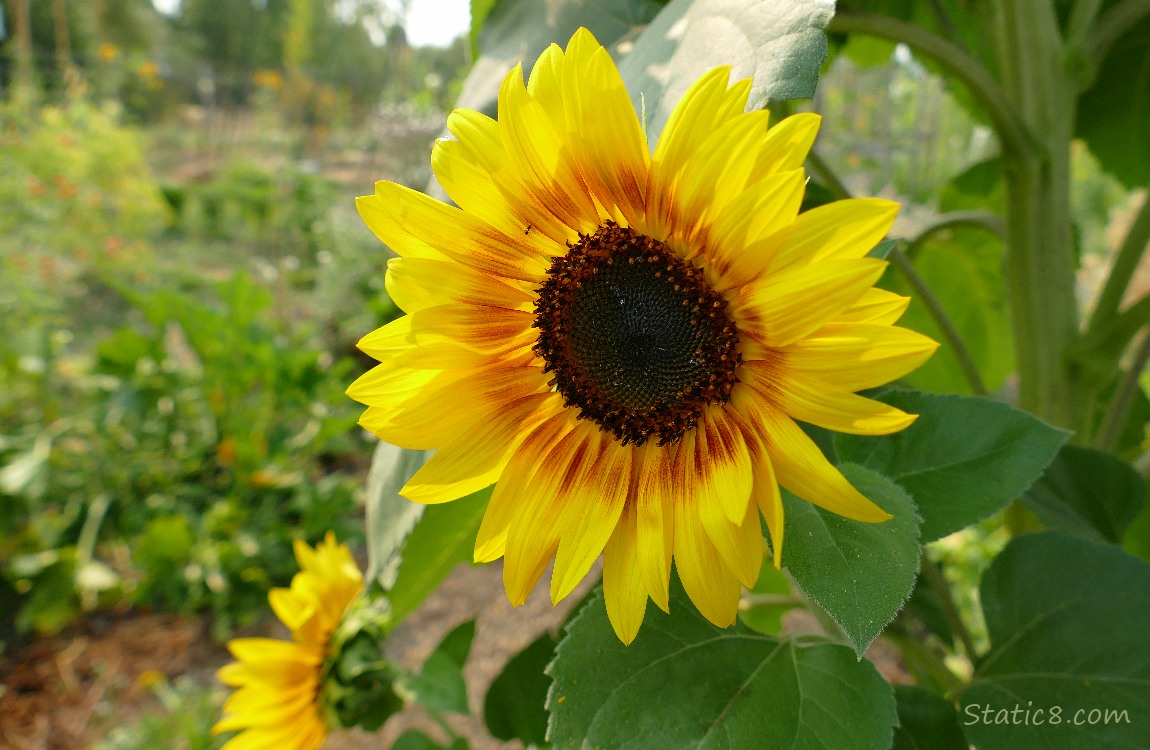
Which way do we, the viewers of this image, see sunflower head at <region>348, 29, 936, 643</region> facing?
facing the viewer
